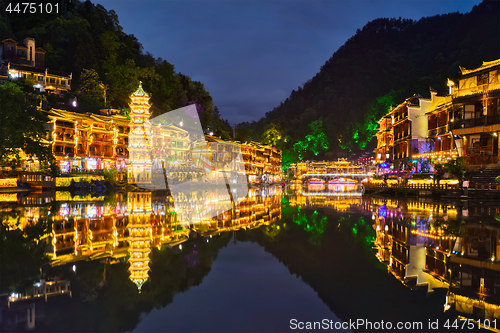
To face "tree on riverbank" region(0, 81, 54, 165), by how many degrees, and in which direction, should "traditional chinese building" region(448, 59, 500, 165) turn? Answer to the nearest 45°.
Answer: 0° — it already faces it

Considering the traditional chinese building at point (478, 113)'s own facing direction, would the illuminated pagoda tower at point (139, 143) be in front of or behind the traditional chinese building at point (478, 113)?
in front

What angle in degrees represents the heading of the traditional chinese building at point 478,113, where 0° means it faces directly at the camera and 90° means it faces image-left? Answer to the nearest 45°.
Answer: approximately 45°
